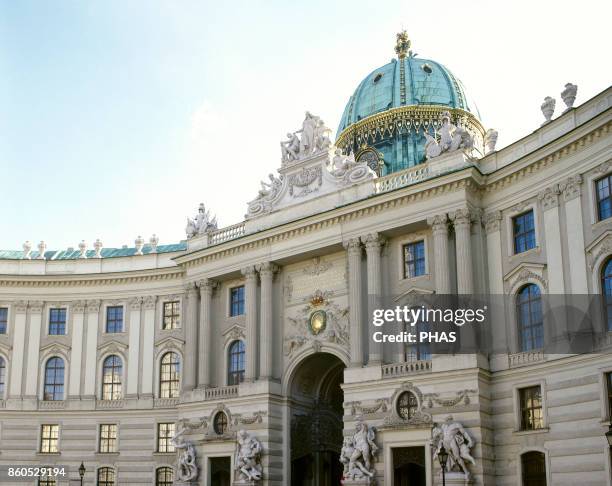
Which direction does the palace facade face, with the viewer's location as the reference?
facing the viewer and to the left of the viewer
